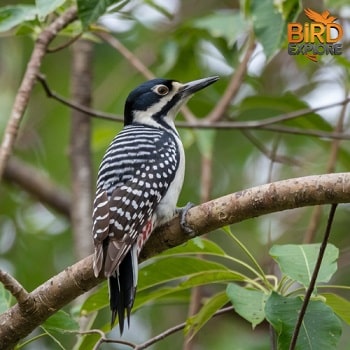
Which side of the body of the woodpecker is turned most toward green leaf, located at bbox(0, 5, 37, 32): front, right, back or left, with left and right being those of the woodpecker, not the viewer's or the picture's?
left

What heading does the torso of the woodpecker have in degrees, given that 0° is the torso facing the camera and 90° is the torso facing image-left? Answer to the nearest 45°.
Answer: approximately 225°

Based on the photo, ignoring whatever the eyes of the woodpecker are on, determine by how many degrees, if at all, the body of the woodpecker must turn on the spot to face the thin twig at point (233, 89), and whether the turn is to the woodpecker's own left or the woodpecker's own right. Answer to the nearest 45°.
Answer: approximately 45° to the woodpecker's own left

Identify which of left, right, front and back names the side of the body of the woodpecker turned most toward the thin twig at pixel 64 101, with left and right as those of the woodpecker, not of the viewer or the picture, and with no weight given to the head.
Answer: left

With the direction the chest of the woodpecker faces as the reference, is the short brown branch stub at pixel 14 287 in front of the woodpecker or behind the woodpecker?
behind

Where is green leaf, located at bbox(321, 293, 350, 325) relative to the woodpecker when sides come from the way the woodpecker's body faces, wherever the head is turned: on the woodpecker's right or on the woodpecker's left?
on the woodpecker's right

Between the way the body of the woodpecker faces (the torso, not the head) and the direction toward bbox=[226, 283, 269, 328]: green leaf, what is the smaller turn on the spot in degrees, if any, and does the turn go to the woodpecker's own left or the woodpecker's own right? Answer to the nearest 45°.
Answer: approximately 90° to the woodpecker's own right

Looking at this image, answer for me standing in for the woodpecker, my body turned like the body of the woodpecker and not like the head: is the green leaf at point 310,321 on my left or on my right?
on my right

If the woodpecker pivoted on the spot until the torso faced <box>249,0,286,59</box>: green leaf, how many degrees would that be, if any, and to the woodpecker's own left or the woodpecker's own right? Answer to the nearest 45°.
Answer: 0° — it already faces it

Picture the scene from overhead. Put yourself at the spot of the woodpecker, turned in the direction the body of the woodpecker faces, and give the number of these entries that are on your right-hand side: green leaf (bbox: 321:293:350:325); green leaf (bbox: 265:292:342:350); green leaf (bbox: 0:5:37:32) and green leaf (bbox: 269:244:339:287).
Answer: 3

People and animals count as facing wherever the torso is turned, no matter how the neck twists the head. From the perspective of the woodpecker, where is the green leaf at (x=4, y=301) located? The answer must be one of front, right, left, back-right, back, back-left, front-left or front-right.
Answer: back
